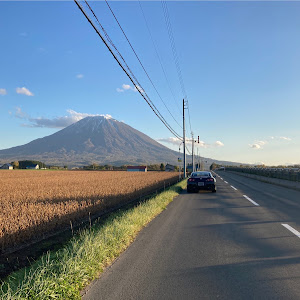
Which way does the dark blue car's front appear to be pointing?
away from the camera
